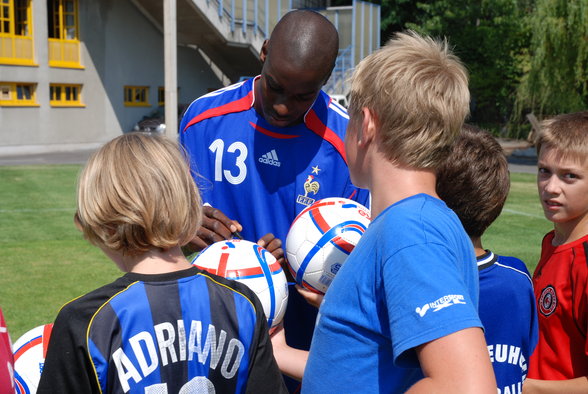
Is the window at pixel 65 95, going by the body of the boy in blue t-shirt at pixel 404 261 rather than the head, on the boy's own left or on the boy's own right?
on the boy's own right

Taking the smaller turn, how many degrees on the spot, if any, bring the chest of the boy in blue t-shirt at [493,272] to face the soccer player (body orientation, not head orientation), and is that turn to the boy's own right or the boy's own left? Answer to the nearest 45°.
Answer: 0° — they already face them

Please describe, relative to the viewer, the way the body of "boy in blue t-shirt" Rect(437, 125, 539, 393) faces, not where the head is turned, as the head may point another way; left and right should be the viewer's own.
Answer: facing away from the viewer and to the left of the viewer

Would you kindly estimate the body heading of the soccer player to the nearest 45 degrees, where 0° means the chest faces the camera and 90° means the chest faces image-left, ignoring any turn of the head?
approximately 0°

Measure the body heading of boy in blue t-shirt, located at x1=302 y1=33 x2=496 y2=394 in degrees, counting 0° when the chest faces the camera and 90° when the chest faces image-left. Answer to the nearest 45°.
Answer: approximately 90°

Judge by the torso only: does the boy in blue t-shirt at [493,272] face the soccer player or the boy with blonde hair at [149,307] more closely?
the soccer player

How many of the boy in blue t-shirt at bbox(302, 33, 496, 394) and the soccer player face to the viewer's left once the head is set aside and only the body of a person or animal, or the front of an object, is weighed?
1

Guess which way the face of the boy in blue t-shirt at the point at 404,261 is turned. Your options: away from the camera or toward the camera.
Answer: away from the camera
